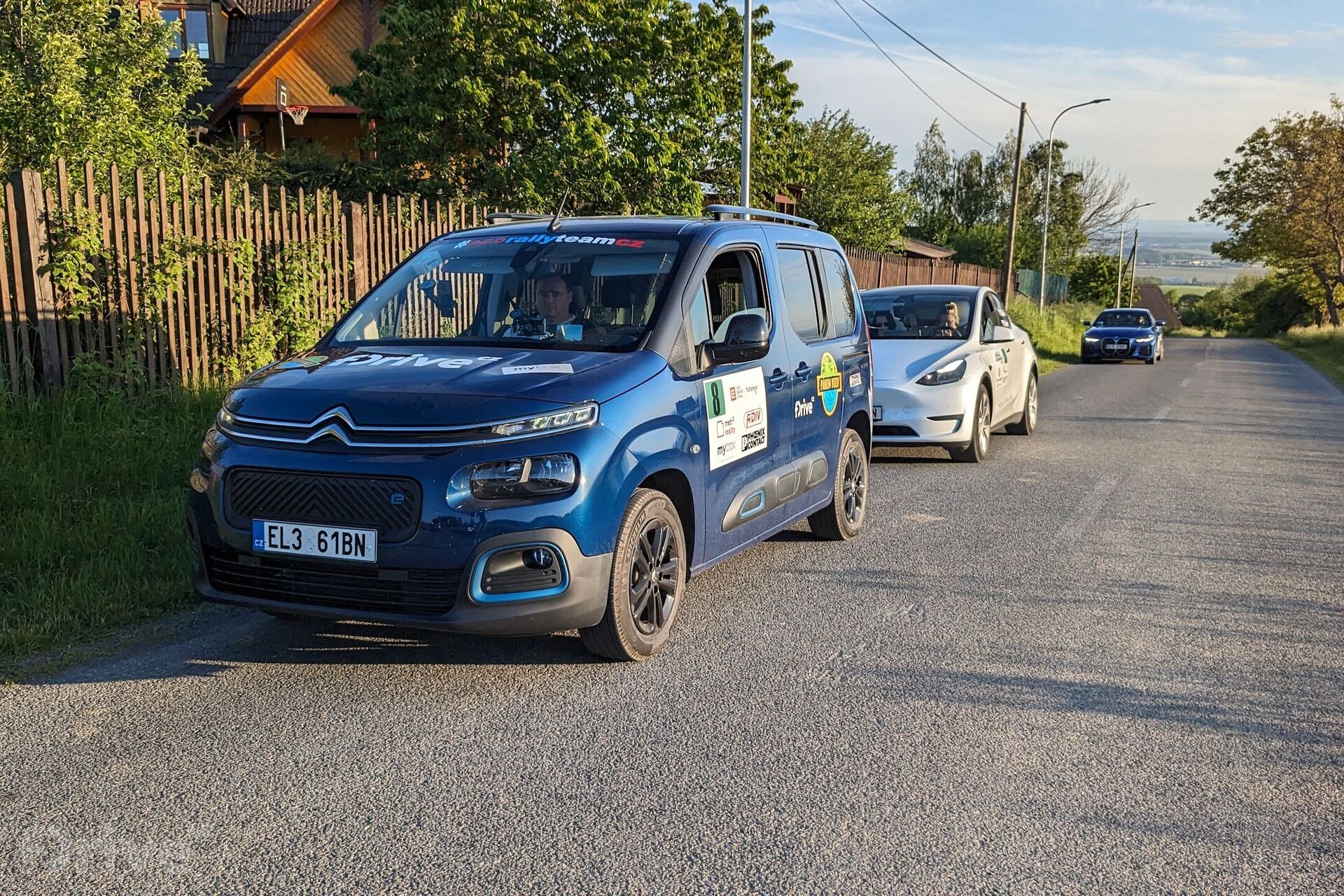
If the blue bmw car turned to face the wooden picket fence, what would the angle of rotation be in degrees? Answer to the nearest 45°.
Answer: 0° — it already faces it

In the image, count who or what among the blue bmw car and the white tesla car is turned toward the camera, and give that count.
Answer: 2

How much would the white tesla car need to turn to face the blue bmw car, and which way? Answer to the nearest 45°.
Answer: approximately 180°

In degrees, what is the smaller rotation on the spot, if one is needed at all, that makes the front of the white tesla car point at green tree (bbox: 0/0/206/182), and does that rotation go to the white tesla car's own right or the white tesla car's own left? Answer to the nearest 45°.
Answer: approximately 90° to the white tesla car's own right

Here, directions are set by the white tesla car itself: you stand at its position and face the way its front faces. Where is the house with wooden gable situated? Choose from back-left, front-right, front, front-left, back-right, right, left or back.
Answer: back-right

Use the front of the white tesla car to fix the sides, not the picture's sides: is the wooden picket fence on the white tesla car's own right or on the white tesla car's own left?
on the white tesla car's own right

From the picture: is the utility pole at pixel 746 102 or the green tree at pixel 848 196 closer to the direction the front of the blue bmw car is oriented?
the utility pole

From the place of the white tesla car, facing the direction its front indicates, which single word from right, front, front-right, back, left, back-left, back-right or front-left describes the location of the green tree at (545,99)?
back-right

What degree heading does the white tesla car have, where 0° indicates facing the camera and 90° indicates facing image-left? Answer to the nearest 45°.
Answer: approximately 0°

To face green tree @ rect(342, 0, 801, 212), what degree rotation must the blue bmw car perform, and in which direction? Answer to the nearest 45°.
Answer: approximately 45° to its right

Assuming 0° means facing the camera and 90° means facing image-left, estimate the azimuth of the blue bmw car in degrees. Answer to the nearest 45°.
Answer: approximately 0°
